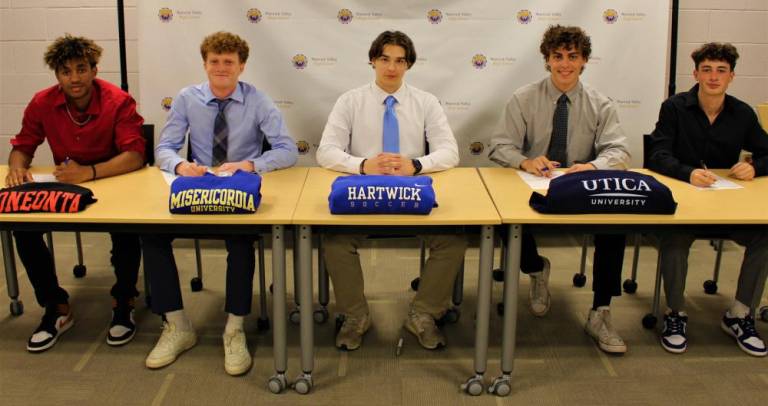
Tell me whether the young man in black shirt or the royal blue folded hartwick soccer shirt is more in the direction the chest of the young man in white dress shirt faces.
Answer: the royal blue folded hartwick soccer shirt

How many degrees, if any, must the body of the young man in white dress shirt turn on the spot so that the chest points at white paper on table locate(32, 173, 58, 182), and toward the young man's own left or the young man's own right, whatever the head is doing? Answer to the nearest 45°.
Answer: approximately 90° to the young man's own right

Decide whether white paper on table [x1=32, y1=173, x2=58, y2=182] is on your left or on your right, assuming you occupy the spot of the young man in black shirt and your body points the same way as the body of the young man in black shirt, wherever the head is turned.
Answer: on your right

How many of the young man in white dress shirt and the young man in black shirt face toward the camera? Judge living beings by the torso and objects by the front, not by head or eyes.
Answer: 2
